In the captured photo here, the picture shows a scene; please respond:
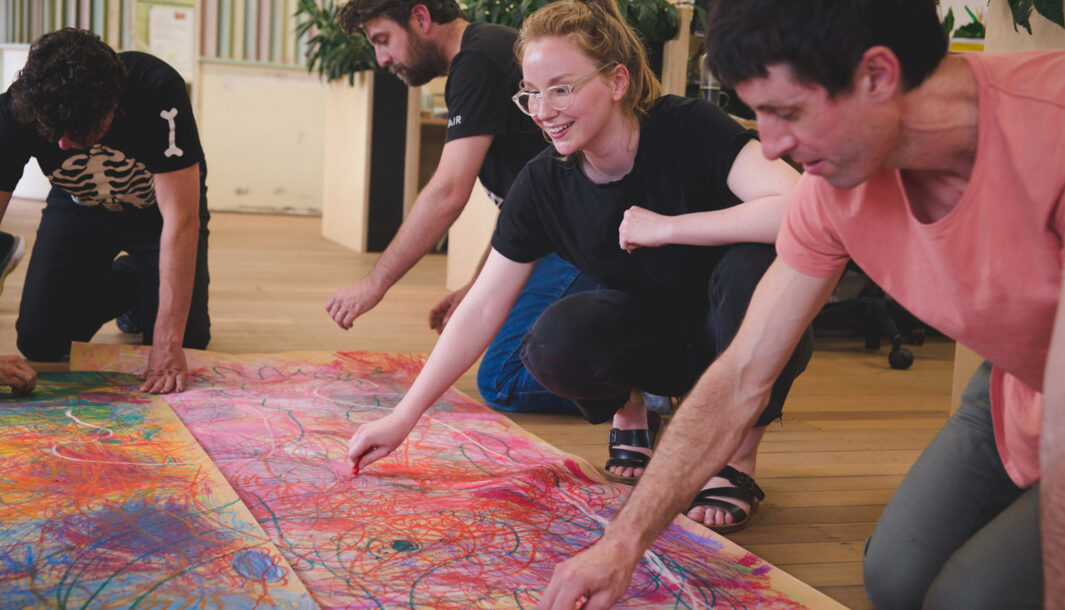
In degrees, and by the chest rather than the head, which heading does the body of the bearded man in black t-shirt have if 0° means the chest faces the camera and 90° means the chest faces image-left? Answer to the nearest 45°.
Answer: approximately 90°

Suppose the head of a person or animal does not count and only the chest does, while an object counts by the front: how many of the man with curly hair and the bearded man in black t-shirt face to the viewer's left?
1

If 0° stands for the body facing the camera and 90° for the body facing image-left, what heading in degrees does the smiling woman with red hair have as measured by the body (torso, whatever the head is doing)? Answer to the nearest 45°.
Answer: approximately 45°

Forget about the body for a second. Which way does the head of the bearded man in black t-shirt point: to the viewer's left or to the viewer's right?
to the viewer's left

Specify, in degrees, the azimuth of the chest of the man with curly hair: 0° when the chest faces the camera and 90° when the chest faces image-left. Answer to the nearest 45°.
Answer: approximately 0°

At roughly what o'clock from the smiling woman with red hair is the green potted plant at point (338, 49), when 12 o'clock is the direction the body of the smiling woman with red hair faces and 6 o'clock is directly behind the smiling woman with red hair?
The green potted plant is roughly at 4 o'clock from the smiling woman with red hair.
